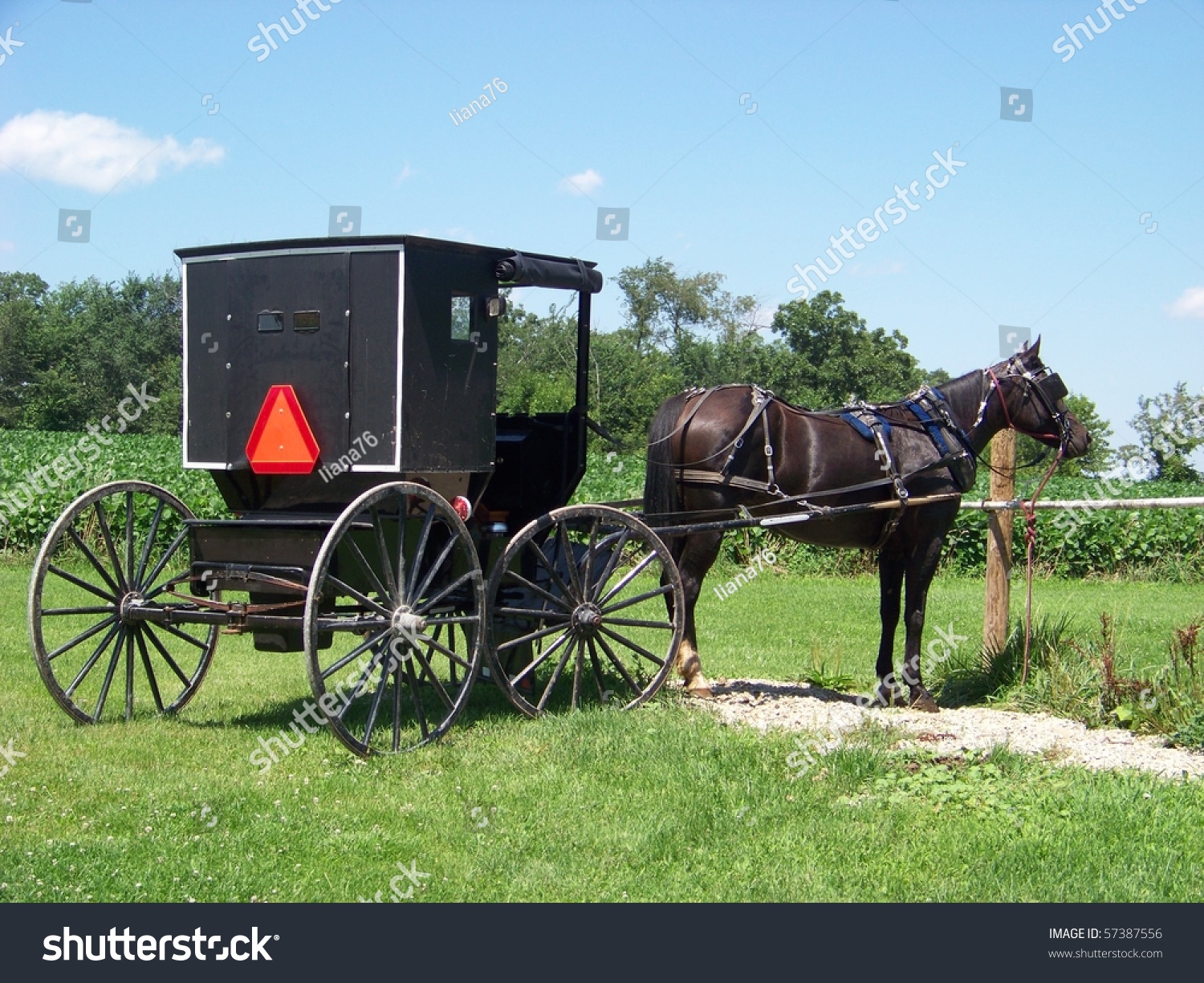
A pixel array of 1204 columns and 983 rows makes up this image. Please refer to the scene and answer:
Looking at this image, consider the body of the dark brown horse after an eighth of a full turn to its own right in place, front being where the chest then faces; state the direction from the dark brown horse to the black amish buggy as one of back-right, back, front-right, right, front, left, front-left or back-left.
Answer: right

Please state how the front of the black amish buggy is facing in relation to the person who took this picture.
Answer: facing away from the viewer and to the right of the viewer

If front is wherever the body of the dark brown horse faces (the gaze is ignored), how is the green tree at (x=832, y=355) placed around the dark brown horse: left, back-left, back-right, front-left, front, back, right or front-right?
left

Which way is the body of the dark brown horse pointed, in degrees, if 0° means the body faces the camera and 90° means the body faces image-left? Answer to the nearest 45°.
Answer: approximately 270°

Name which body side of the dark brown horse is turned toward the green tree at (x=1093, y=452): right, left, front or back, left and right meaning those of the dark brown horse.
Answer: left

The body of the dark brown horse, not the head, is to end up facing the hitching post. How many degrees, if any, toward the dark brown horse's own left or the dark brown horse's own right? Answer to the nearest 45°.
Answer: approximately 45° to the dark brown horse's own left
